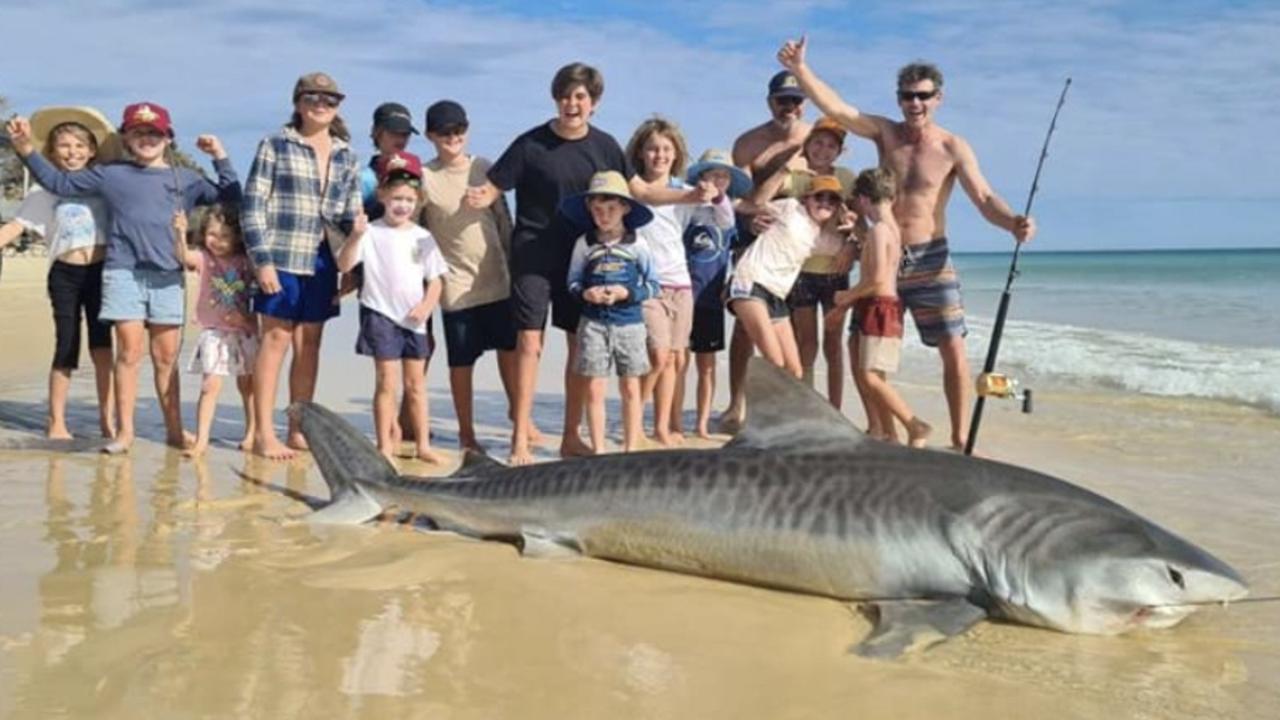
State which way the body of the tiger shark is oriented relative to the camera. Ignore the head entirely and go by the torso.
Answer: to the viewer's right

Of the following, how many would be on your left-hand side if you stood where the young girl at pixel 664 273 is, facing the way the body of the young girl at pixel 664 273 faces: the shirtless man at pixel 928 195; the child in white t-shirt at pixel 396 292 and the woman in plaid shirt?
1

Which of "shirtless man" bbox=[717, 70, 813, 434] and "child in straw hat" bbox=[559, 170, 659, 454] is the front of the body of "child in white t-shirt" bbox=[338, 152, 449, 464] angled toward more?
the child in straw hat

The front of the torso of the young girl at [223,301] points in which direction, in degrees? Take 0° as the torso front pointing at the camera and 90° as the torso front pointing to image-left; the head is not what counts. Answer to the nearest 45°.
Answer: approximately 0°

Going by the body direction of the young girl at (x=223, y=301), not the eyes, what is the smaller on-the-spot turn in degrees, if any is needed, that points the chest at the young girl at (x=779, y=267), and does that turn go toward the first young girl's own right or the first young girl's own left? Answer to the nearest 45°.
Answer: approximately 90° to the first young girl's own left

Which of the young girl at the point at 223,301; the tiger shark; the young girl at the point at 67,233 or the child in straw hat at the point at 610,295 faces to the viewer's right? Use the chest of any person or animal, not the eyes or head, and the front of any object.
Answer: the tiger shark

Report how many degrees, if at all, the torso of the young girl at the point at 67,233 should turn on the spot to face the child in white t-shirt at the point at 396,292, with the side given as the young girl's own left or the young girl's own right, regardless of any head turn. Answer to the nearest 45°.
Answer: approximately 45° to the young girl's own left
